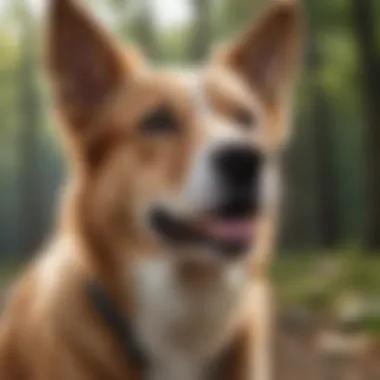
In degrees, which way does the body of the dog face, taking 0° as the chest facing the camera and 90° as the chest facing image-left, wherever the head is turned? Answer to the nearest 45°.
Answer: approximately 315°
